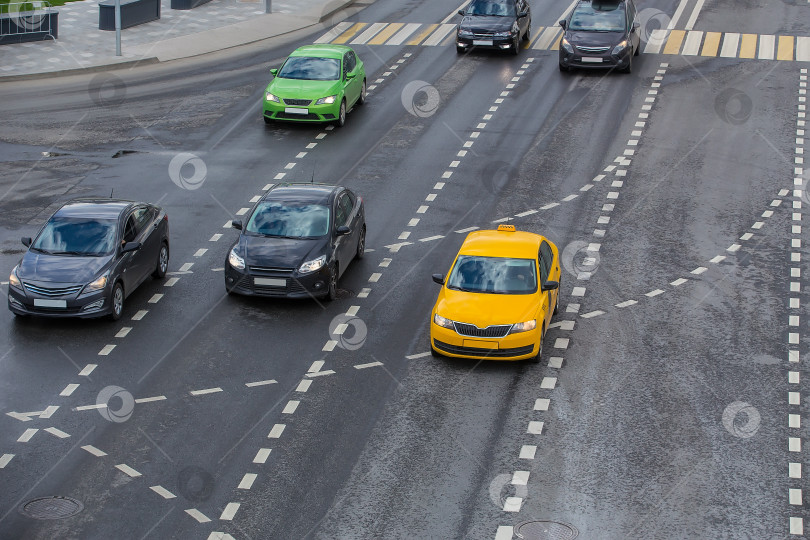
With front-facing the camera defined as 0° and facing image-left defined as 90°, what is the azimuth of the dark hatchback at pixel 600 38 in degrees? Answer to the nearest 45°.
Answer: approximately 0°

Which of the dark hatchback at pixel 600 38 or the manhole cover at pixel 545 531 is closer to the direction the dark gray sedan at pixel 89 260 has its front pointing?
the manhole cover

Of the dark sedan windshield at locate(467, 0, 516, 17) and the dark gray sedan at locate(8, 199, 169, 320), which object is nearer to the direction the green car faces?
the dark gray sedan

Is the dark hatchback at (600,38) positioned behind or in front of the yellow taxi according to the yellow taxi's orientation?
behind

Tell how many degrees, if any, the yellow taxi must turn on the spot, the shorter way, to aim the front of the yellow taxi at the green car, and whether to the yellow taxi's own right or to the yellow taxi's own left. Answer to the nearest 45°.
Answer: approximately 135° to the yellow taxi's own right

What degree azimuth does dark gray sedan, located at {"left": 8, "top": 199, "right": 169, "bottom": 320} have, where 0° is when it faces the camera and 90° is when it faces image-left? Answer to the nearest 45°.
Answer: approximately 45°

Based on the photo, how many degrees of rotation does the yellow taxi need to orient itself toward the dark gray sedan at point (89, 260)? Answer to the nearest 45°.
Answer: approximately 90° to its right

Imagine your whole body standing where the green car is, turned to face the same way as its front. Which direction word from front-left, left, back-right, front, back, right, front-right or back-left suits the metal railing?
right

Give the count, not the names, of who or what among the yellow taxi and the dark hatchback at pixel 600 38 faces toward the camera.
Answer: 2
